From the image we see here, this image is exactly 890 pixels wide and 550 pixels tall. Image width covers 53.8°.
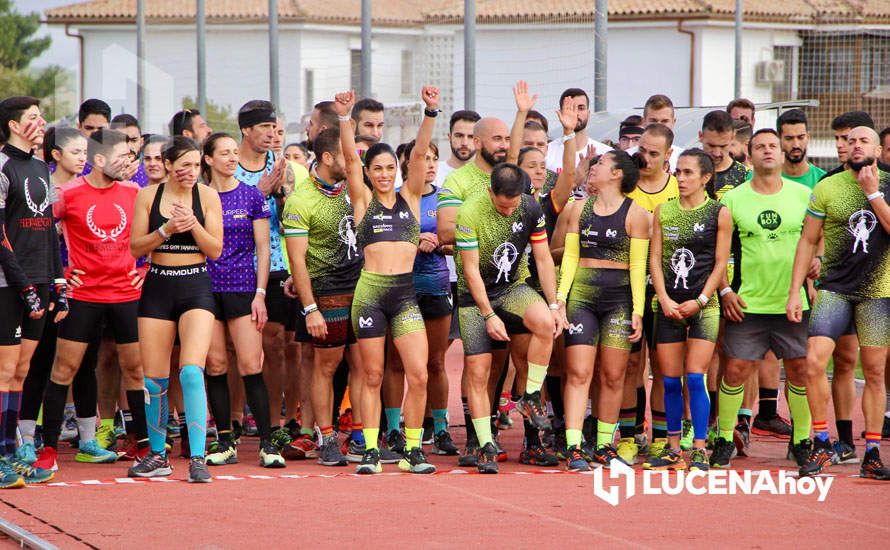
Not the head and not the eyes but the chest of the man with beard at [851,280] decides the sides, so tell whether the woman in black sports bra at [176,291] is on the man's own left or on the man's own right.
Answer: on the man's own right

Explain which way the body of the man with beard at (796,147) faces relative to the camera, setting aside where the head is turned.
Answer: toward the camera

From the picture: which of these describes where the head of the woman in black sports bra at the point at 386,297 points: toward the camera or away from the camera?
toward the camera

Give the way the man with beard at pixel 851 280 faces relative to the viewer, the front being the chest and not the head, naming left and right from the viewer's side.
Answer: facing the viewer

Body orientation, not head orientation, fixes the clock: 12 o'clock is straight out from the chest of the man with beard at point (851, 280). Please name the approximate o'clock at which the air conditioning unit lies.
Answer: The air conditioning unit is roughly at 6 o'clock from the man with beard.

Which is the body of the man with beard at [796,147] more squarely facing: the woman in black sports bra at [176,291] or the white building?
the woman in black sports bra

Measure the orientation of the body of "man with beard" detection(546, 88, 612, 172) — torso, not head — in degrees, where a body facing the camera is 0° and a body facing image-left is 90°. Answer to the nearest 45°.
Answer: approximately 0°

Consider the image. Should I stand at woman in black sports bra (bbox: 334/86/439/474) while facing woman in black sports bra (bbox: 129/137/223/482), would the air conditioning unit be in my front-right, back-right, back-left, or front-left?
back-right

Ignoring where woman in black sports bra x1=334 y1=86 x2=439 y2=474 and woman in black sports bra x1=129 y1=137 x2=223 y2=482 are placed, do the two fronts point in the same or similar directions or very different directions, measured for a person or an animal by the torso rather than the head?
same or similar directions

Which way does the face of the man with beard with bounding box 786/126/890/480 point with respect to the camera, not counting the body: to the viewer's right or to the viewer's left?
to the viewer's left

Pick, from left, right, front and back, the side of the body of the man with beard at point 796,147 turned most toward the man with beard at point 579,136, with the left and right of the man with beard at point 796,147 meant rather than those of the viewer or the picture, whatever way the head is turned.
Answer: right

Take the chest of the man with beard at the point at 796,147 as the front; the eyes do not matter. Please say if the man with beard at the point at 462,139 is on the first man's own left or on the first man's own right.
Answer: on the first man's own right

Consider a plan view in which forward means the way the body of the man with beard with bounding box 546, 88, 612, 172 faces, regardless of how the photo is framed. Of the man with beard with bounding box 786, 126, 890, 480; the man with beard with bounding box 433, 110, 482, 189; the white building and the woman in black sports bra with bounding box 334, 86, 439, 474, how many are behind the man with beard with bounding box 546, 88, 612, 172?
1
